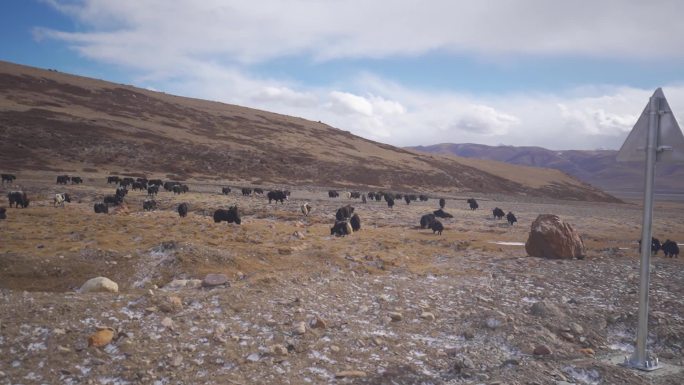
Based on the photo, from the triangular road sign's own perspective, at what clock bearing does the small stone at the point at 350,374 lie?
The small stone is roughly at 8 o'clock from the triangular road sign.

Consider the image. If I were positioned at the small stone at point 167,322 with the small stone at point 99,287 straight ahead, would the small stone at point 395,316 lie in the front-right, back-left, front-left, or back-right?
back-right

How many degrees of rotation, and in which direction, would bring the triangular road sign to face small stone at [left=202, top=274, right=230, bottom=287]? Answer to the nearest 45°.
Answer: approximately 90° to its left

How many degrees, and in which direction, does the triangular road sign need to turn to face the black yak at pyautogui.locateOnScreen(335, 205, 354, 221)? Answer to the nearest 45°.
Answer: approximately 45° to its left

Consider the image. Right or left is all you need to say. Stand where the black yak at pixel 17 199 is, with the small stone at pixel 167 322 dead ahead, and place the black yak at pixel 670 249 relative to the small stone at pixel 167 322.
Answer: left

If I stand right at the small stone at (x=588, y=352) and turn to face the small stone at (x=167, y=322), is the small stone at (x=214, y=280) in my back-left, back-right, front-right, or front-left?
front-right

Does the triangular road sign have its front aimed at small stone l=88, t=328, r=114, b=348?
no

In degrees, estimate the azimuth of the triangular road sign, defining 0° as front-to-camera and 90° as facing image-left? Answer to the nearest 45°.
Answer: approximately 180°

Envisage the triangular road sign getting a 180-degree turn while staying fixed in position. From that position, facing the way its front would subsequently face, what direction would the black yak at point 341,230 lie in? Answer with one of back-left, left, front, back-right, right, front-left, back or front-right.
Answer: back-right

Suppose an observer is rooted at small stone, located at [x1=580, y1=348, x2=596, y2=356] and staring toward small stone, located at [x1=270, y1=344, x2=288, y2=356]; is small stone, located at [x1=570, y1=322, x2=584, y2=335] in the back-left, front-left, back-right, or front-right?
back-right

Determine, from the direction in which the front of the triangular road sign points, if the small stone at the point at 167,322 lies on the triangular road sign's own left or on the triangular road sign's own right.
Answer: on the triangular road sign's own left

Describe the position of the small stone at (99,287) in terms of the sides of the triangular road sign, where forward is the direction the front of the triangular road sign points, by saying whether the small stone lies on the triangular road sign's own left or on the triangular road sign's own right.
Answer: on the triangular road sign's own left

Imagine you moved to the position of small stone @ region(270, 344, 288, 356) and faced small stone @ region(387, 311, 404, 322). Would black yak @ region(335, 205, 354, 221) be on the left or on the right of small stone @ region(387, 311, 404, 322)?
left

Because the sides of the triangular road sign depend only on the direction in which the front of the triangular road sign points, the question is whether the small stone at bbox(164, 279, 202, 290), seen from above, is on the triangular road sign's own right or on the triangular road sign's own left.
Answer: on the triangular road sign's own left

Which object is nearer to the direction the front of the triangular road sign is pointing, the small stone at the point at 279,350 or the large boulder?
the large boulder

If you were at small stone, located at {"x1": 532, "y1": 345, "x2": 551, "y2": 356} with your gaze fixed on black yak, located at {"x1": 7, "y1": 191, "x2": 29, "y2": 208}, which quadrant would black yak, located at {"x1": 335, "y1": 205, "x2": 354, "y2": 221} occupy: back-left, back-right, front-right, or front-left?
front-right

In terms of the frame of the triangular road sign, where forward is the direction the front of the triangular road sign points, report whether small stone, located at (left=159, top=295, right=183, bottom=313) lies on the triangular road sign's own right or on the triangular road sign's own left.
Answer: on the triangular road sign's own left
